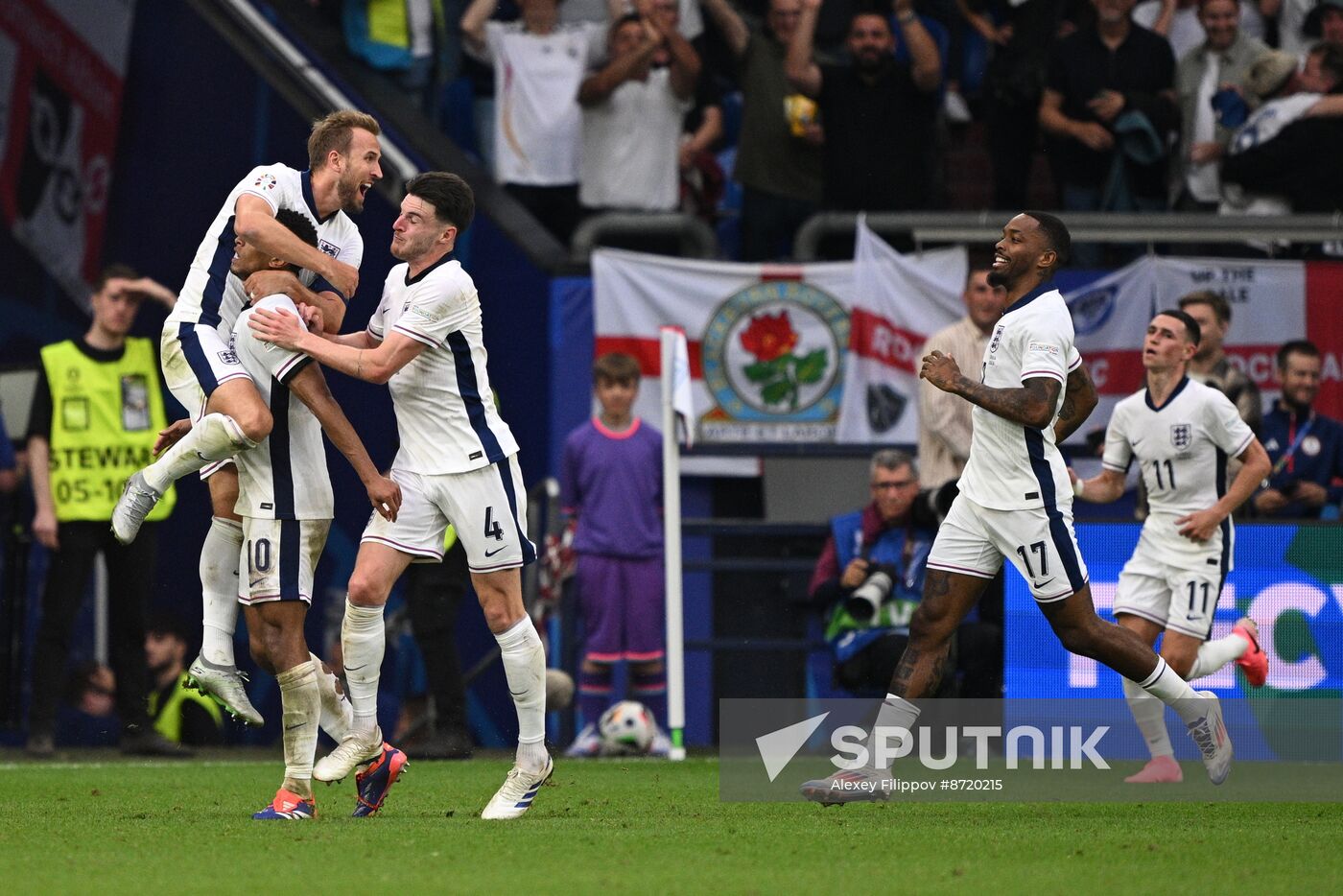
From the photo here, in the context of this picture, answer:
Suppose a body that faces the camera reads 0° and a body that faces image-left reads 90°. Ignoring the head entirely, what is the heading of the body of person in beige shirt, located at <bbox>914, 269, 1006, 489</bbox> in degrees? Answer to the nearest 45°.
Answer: approximately 315°

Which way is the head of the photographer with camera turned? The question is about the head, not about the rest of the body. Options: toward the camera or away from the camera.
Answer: toward the camera

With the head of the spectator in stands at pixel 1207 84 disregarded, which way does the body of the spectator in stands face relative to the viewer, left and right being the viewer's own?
facing the viewer

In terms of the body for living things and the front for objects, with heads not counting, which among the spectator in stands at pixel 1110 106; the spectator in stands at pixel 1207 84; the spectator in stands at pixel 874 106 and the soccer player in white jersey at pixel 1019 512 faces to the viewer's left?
the soccer player in white jersey

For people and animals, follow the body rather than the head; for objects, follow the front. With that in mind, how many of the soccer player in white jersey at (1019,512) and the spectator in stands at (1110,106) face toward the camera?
1

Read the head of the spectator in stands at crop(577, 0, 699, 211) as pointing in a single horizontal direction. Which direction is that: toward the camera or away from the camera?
toward the camera

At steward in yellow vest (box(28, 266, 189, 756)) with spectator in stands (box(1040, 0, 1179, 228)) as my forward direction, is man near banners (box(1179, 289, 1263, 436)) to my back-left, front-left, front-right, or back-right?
front-right

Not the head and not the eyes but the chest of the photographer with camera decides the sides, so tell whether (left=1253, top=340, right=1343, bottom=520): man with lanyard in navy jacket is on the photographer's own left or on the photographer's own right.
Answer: on the photographer's own left

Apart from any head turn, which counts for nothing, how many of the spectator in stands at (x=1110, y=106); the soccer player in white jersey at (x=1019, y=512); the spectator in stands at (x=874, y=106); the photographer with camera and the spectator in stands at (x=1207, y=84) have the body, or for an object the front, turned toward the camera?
4

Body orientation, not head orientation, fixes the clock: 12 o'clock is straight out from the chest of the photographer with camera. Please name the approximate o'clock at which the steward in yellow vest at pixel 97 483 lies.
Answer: The steward in yellow vest is roughly at 3 o'clock from the photographer with camera.

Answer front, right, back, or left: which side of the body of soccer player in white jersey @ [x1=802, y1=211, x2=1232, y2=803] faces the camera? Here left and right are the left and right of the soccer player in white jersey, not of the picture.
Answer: left

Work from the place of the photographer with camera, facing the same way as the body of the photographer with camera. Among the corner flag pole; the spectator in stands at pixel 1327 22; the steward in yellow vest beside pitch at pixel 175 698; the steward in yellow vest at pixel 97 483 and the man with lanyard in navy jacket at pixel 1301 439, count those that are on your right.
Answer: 3

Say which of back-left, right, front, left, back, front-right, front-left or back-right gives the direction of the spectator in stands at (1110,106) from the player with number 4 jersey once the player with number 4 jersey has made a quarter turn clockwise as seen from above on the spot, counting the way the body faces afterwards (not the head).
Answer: right
